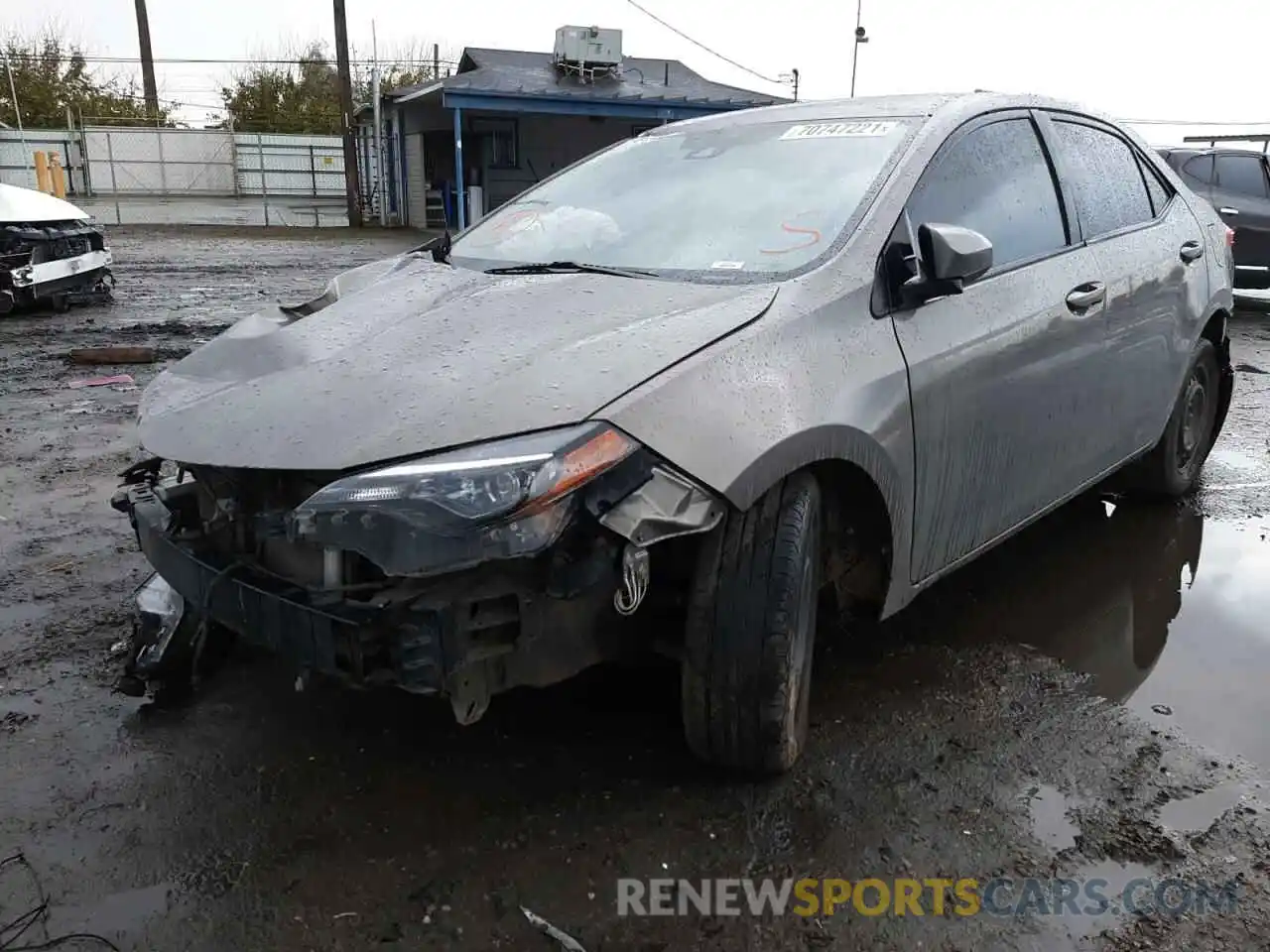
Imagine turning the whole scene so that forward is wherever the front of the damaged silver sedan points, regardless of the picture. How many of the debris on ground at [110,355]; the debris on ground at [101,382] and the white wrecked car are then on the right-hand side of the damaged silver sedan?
3

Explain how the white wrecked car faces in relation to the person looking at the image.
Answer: facing the viewer and to the right of the viewer

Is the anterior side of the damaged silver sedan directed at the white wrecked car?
no

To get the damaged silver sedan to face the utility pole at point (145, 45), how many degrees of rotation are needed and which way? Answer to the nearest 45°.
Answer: approximately 90° to its right

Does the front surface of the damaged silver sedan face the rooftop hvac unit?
no

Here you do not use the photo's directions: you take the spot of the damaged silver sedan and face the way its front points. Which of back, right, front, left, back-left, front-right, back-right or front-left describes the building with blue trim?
back-right

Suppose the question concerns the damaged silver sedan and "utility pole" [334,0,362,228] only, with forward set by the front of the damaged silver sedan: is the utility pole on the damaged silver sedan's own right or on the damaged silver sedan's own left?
on the damaged silver sedan's own right
